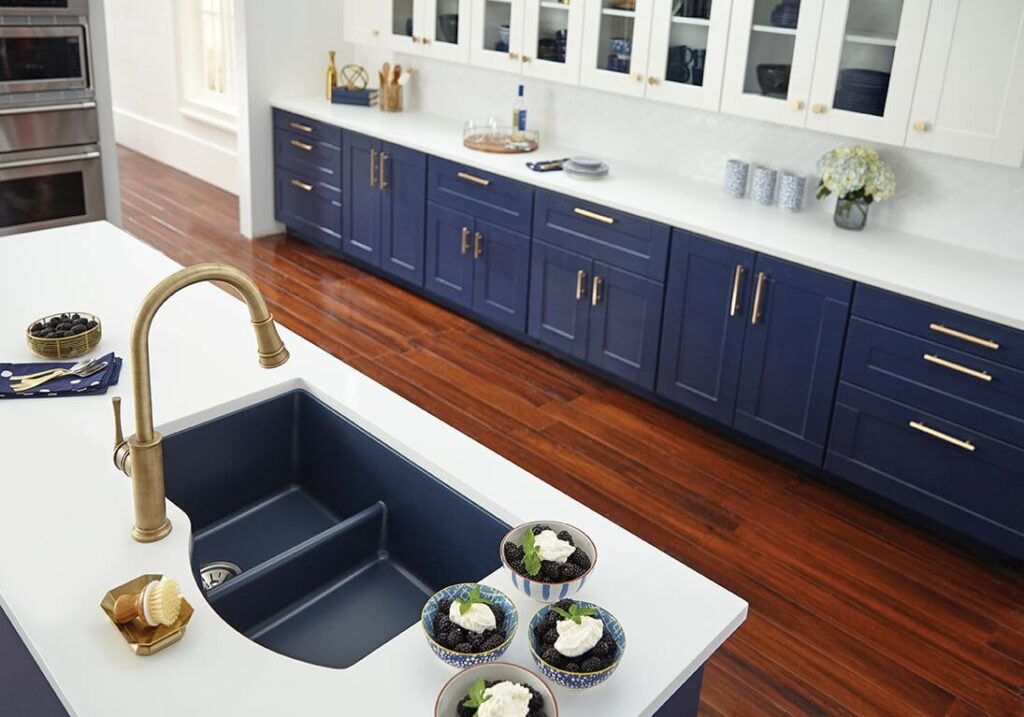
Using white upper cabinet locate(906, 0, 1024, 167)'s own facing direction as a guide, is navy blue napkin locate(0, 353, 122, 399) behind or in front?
in front

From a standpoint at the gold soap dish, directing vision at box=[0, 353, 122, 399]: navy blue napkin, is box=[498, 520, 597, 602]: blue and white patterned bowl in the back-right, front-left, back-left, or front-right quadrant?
back-right

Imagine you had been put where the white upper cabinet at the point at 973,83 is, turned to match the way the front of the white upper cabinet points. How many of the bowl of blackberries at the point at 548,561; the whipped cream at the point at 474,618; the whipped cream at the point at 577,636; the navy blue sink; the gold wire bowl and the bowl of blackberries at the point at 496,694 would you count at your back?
0

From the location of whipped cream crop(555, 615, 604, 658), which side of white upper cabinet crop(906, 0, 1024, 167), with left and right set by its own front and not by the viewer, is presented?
front

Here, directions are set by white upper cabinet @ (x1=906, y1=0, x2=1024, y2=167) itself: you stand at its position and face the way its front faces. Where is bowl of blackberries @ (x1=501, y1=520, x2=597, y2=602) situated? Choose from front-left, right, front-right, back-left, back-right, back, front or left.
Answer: front

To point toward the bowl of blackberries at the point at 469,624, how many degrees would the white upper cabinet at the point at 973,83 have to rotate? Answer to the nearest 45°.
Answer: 0° — it already faces it

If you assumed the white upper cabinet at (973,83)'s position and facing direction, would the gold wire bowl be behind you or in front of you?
in front

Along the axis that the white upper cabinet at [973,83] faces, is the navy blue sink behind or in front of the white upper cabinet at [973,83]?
in front

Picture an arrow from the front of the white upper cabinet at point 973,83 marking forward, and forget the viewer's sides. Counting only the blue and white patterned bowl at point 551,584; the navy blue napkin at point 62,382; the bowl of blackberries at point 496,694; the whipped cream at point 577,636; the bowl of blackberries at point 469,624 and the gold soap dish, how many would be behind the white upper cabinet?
0

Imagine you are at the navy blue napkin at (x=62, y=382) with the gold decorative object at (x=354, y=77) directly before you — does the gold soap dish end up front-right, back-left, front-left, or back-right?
back-right

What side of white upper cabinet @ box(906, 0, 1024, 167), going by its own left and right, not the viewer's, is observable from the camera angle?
front

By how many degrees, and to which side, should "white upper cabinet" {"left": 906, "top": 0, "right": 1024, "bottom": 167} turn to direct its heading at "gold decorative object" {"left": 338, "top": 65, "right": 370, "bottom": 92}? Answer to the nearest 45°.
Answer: approximately 135° to its right

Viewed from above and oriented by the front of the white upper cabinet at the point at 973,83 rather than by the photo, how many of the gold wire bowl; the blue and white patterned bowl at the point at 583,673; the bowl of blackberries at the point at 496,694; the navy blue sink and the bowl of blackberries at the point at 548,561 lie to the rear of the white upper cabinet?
0

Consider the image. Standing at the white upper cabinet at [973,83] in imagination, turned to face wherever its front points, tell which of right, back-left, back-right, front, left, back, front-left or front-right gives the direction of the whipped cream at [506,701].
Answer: front

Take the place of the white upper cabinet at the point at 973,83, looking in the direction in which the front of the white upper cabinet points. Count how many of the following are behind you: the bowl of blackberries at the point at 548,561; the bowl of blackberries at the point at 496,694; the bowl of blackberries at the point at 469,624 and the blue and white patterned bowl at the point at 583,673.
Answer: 0

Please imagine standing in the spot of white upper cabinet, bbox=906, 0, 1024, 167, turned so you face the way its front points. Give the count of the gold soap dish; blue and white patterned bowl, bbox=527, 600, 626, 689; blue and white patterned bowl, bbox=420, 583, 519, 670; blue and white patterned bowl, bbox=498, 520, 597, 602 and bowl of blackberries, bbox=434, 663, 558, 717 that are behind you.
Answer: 0

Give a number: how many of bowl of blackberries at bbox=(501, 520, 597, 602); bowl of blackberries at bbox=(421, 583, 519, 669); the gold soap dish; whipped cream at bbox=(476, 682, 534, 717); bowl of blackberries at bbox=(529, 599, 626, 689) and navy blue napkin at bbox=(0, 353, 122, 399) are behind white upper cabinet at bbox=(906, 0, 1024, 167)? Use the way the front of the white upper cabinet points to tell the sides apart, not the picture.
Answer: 0

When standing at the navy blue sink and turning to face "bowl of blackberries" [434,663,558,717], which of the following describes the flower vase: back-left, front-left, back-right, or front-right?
back-left
